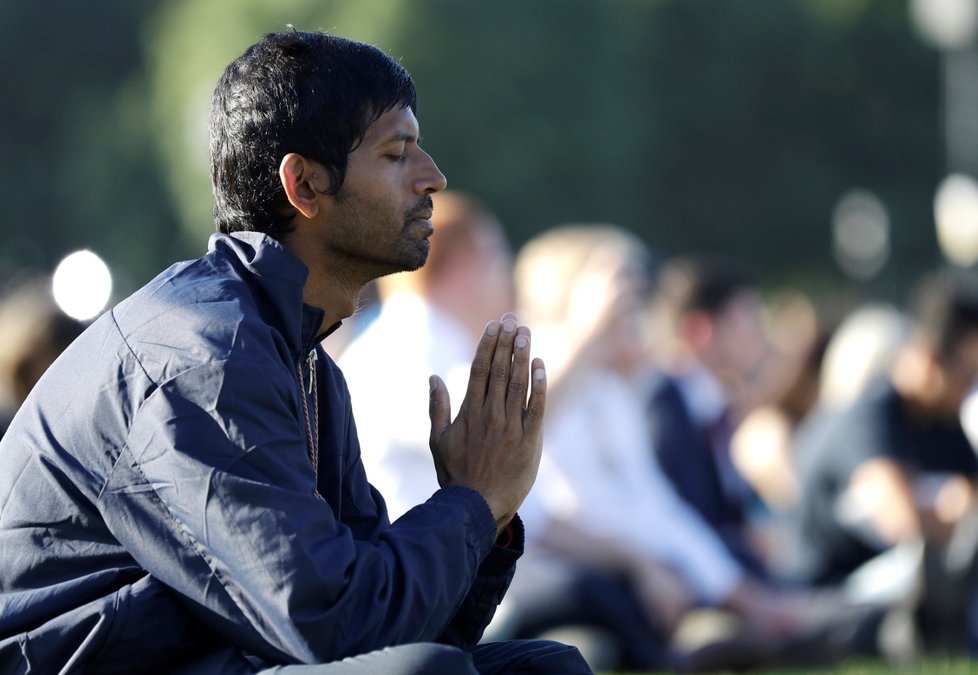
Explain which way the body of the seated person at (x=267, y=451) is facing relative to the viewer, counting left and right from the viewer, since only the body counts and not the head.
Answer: facing to the right of the viewer

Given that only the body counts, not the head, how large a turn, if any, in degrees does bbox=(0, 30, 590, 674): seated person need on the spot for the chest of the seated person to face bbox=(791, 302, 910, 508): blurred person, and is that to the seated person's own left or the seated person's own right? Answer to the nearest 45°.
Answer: approximately 45° to the seated person's own left

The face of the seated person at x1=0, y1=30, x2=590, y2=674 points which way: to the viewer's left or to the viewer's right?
to the viewer's right

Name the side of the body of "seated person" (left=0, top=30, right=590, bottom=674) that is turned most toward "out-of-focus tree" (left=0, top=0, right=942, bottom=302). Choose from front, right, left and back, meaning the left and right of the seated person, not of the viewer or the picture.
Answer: left
